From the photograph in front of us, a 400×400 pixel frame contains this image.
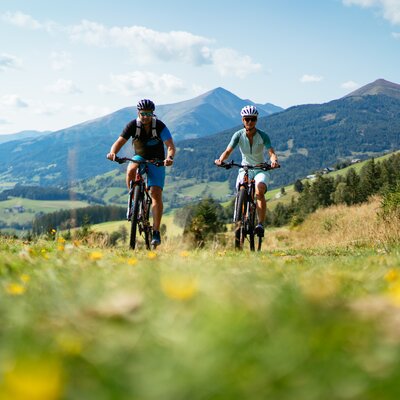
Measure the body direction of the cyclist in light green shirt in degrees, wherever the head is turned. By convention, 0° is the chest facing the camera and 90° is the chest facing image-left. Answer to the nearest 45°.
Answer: approximately 0°

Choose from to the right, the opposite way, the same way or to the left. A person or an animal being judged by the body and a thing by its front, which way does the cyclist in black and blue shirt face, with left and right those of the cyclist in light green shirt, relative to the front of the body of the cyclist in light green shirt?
the same way

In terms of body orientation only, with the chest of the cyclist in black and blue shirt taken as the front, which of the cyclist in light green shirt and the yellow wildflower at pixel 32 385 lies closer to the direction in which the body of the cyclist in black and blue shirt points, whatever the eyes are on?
the yellow wildflower

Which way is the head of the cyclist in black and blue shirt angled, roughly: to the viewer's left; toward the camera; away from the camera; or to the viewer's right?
toward the camera

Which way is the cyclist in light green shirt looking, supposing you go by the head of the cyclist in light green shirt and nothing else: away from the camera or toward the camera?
toward the camera

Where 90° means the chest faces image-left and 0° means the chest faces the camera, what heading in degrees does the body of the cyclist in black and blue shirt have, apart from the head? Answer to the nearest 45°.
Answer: approximately 0°

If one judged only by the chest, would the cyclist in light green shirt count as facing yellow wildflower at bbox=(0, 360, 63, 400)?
yes

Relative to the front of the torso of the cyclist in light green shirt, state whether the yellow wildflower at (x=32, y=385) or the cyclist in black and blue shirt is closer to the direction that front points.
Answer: the yellow wildflower

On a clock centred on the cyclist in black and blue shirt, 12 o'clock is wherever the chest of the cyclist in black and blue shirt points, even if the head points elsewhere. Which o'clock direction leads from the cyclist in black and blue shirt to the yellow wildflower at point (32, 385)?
The yellow wildflower is roughly at 12 o'clock from the cyclist in black and blue shirt.

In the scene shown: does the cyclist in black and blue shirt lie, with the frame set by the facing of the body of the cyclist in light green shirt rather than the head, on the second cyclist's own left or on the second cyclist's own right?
on the second cyclist's own right

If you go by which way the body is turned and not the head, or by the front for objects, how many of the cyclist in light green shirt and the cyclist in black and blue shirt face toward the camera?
2
